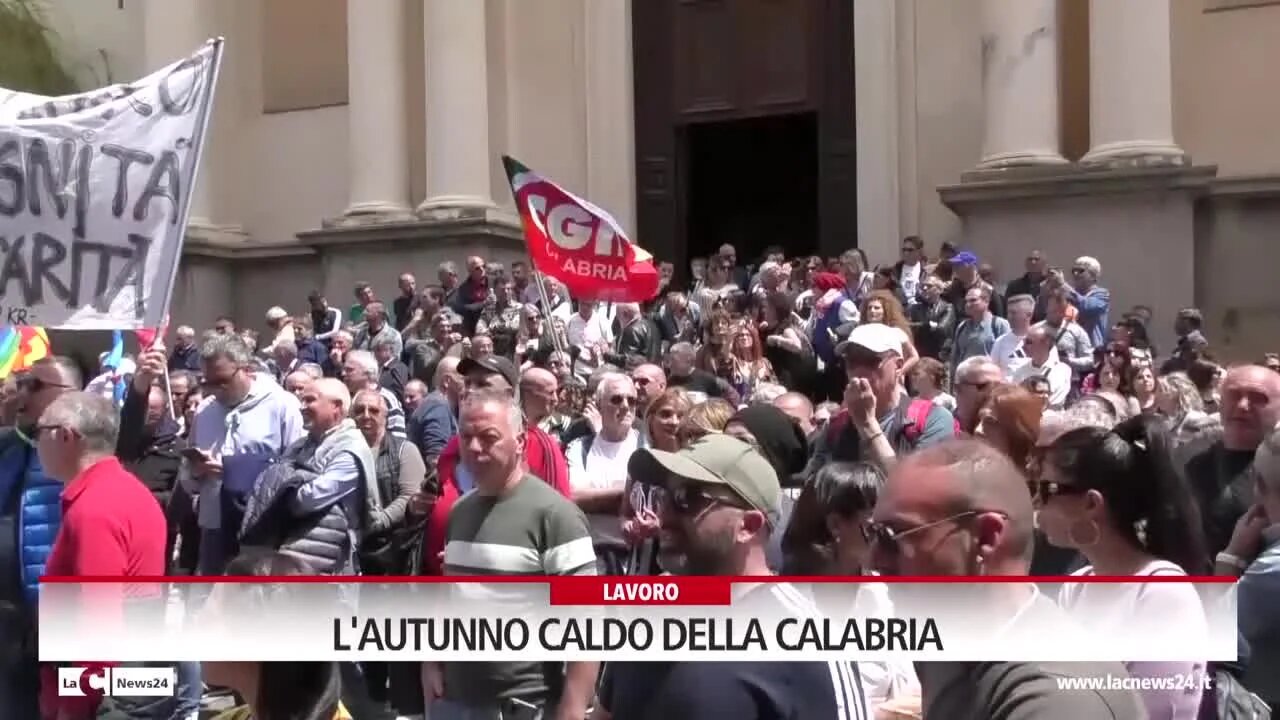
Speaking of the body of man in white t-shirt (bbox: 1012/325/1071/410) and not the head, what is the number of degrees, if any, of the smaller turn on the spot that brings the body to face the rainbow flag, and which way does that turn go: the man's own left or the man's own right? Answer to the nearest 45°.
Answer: approximately 45° to the man's own right

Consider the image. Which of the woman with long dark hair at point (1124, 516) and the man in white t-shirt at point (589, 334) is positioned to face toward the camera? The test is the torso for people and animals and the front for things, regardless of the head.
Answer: the man in white t-shirt

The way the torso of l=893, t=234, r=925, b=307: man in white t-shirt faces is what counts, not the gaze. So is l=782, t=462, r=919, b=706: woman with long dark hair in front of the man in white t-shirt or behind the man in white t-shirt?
in front

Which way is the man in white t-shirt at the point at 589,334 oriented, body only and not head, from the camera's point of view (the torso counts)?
toward the camera

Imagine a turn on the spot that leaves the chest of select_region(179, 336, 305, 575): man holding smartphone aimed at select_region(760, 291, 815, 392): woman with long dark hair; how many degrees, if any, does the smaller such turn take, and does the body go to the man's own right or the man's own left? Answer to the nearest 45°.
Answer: approximately 180°

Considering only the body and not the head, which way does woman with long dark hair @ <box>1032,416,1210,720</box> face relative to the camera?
to the viewer's left

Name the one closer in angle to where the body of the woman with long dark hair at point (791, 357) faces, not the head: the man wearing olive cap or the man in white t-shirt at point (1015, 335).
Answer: the man wearing olive cap

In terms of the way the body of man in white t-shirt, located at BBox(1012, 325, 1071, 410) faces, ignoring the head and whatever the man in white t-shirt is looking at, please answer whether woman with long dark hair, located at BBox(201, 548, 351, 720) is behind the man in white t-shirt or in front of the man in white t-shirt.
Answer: in front
